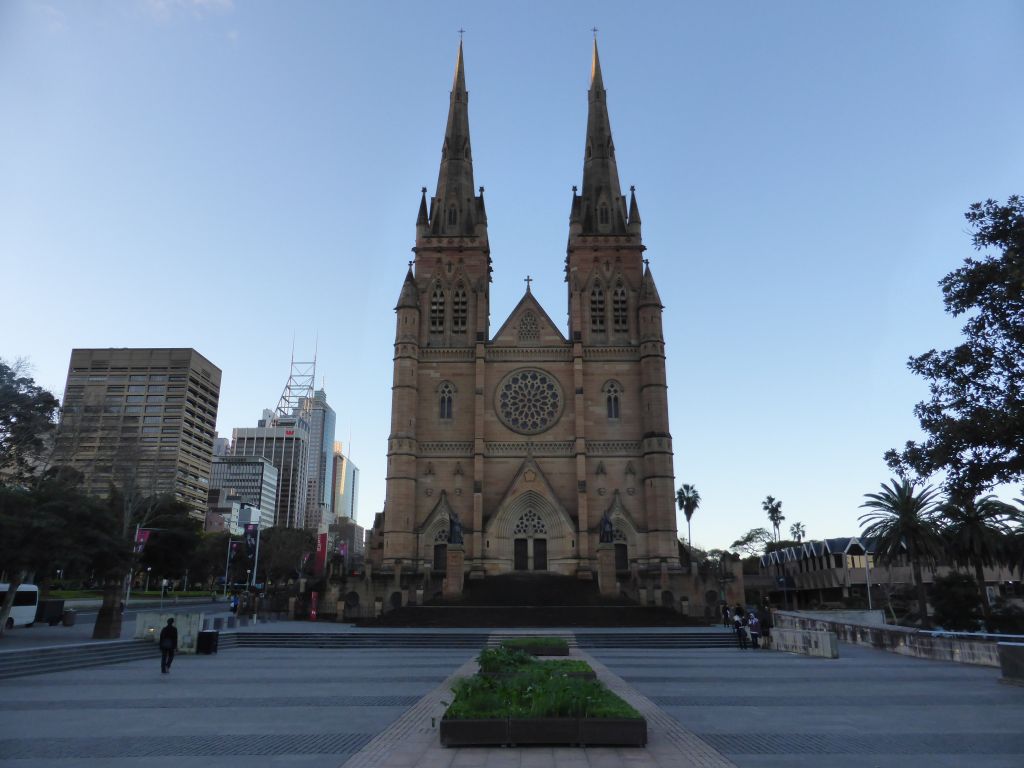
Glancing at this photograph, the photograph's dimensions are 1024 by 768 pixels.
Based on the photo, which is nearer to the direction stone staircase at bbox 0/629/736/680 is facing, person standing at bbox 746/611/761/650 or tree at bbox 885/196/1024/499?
the tree

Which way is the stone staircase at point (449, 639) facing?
toward the camera

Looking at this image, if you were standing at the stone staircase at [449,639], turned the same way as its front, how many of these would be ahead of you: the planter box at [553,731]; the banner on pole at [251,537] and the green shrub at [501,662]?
2

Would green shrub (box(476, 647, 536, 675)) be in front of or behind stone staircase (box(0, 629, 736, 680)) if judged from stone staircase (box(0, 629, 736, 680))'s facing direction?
in front

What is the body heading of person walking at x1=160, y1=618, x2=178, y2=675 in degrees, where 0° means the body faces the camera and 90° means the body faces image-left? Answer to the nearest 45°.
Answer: approximately 180°

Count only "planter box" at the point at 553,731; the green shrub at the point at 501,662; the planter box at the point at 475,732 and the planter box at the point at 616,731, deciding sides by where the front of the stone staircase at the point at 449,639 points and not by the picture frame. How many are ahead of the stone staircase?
4

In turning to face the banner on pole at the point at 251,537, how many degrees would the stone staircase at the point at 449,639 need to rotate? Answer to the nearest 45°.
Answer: approximately 135° to its right

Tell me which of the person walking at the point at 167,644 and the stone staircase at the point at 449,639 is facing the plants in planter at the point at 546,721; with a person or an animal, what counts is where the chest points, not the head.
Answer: the stone staircase

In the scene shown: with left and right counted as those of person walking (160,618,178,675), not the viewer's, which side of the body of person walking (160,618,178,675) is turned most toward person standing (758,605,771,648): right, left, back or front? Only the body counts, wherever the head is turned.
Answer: right

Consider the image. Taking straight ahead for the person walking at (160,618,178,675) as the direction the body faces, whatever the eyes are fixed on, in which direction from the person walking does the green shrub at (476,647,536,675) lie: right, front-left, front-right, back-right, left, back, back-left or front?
back-right

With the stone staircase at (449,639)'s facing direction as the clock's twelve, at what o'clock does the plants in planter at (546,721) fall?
The plants in planter is roughly at 12 o'clock from the stone staircase.

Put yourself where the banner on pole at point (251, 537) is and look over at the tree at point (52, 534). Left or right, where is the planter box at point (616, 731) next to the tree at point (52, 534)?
left

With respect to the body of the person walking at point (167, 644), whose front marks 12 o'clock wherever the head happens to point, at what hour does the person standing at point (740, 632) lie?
the person standing at point (740, 632) is roughly at 3 o'clock from the person walking at point (167, 644).
